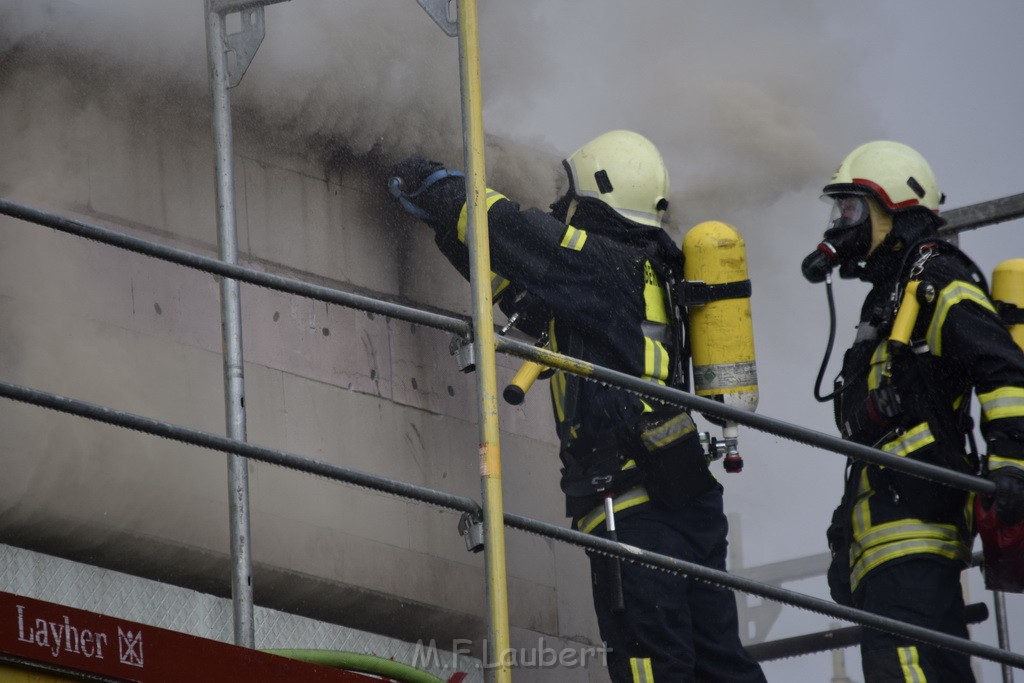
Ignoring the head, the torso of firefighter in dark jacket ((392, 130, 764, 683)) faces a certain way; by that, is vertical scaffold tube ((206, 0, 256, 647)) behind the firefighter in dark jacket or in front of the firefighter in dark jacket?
in front

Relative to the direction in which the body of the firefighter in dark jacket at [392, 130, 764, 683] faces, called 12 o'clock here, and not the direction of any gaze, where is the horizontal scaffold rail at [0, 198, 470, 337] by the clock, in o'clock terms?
The horizontal scaffold rail is roughly at 10 o'clock from the firefighter in dark jacket.

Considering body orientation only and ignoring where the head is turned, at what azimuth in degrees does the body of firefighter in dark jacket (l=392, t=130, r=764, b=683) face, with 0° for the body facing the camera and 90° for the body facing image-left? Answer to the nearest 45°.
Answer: approximately 90°

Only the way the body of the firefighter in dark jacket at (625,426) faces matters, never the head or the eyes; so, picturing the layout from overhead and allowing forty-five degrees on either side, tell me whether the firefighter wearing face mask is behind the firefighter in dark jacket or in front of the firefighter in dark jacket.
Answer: behind

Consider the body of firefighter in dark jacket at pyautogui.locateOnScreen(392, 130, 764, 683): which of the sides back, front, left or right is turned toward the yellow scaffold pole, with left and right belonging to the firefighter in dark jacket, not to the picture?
left

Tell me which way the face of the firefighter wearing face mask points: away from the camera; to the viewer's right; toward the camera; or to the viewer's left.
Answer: to the viewer's left

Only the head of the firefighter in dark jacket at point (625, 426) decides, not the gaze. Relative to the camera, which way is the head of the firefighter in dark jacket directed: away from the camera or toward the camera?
away from the camera

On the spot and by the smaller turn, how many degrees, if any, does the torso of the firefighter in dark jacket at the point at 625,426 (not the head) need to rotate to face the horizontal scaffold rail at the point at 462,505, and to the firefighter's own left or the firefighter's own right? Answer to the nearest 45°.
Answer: approximately 90° to the firefighter's own left
